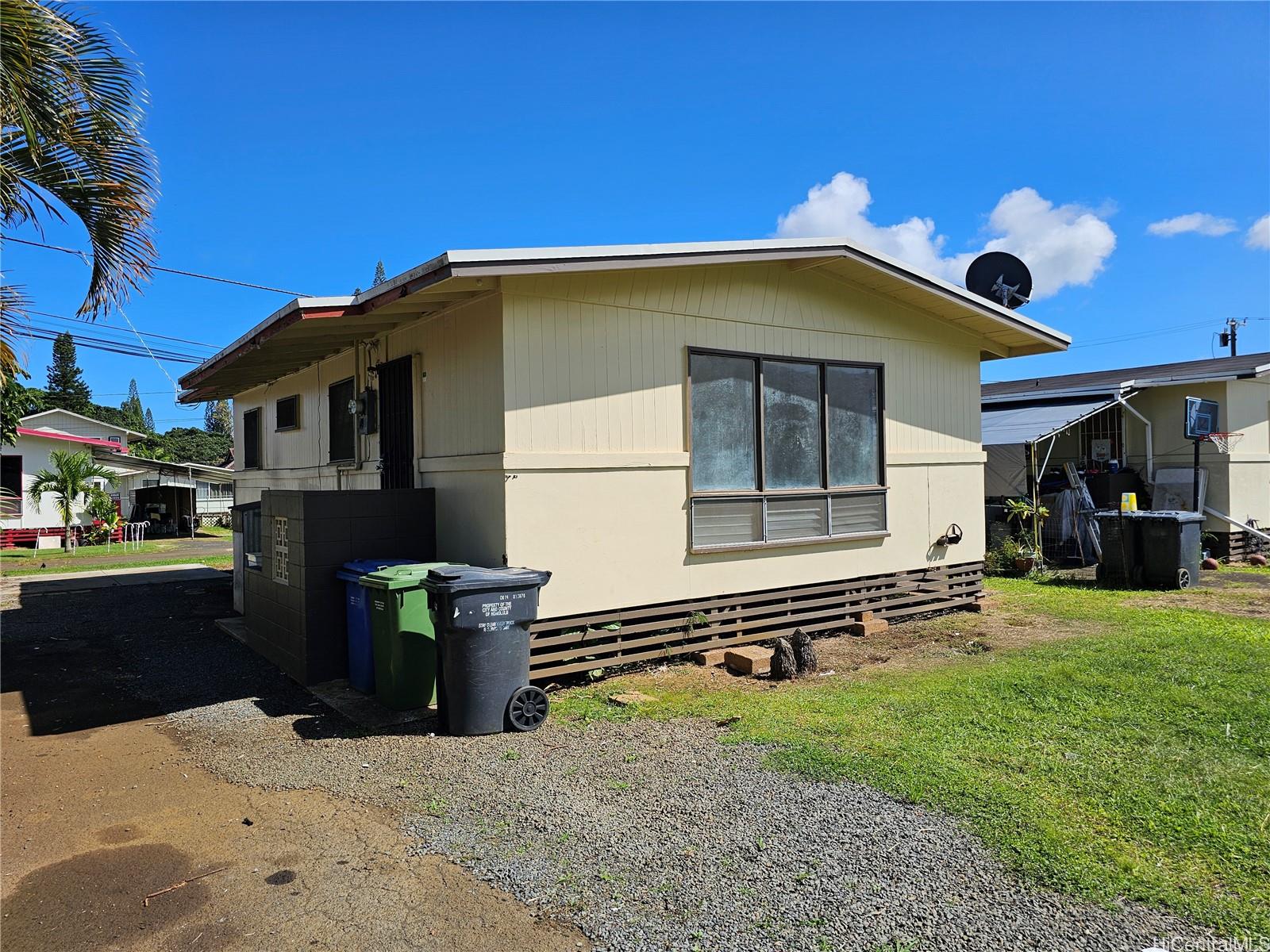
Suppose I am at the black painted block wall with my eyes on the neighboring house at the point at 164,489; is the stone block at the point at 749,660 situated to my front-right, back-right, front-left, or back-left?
back-right

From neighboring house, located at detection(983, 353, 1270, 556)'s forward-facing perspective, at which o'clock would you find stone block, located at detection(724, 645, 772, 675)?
The stone block is roughly at 11 o'clock from the neighboring house.

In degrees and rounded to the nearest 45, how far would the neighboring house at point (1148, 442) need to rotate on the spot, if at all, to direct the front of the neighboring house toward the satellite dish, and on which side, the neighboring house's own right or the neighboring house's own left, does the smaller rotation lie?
approximately 45° to the neighboring house's own left

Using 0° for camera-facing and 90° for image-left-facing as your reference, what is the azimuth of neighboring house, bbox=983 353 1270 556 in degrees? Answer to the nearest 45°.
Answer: approximately 45°

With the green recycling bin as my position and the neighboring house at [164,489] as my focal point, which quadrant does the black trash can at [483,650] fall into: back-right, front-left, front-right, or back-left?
back-right

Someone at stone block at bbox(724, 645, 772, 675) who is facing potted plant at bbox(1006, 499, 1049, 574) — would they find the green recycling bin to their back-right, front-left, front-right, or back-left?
back-left
